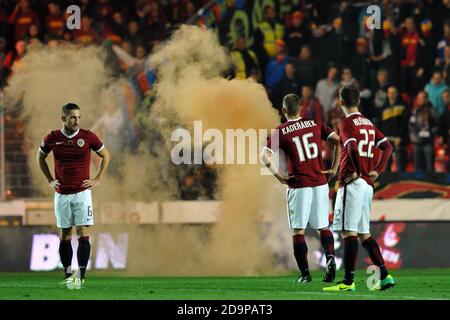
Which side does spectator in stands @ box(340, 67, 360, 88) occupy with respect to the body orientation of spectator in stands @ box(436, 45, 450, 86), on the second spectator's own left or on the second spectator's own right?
on the second spectator's own right

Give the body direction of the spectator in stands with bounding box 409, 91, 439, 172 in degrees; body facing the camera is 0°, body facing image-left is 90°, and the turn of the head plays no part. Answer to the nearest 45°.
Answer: approximately 0°

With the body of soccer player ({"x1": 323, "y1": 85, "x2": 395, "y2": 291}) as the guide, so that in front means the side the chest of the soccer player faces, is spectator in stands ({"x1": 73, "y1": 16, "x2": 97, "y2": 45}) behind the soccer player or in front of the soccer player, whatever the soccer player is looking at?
in front

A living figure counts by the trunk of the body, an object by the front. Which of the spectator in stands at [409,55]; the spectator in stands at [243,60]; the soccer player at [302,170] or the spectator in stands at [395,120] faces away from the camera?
the soccer player

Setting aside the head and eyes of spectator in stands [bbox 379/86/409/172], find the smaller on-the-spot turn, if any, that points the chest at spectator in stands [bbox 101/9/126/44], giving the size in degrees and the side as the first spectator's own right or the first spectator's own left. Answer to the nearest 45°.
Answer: approximately 90° to the first spectator's own right

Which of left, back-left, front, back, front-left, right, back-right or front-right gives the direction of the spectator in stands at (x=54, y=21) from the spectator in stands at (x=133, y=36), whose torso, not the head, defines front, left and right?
right

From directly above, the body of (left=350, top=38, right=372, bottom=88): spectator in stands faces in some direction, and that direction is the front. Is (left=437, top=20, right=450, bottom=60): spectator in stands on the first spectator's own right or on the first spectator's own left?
on the first spectator's own left

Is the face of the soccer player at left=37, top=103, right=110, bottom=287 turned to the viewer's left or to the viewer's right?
to the viewer's right

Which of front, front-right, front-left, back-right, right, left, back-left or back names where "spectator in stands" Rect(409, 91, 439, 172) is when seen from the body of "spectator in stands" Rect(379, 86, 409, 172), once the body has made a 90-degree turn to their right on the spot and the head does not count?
back

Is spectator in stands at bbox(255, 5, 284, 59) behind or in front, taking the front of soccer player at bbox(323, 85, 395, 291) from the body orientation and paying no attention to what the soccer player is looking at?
in front

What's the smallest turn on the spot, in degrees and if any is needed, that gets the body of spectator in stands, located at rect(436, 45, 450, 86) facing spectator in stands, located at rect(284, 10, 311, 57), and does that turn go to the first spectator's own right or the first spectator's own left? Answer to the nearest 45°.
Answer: approximately 90° to the first spectator's own right
